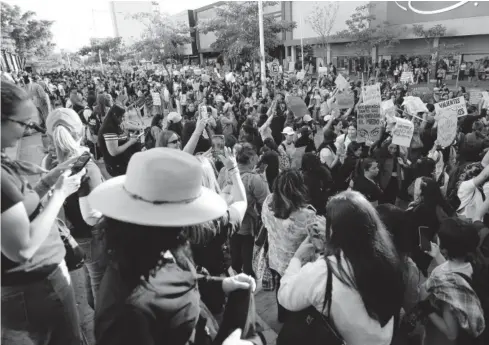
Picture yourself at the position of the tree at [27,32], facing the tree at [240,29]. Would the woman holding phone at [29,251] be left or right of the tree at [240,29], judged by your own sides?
right

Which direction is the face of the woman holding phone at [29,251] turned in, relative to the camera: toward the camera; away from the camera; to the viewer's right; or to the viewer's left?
to the viewer's right

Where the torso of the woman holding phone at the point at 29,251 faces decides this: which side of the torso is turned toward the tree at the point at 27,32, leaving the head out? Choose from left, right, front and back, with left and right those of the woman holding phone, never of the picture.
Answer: left

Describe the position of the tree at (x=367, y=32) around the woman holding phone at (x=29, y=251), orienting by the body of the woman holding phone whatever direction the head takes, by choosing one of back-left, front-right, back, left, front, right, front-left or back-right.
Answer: front-left

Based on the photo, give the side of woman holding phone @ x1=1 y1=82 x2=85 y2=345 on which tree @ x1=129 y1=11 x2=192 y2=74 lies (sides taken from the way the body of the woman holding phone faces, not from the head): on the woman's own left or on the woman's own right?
on the woman's own left

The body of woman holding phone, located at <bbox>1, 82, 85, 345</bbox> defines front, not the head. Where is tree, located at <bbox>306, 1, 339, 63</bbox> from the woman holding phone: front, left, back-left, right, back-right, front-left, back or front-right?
front-left

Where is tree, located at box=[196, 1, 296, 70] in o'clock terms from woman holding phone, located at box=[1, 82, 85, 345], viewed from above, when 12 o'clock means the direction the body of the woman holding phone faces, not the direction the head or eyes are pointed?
The tree is roughly at 10 o'clock from the woman holding phone.

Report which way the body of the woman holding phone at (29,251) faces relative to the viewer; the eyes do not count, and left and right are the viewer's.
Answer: facing to the right of the viewer
